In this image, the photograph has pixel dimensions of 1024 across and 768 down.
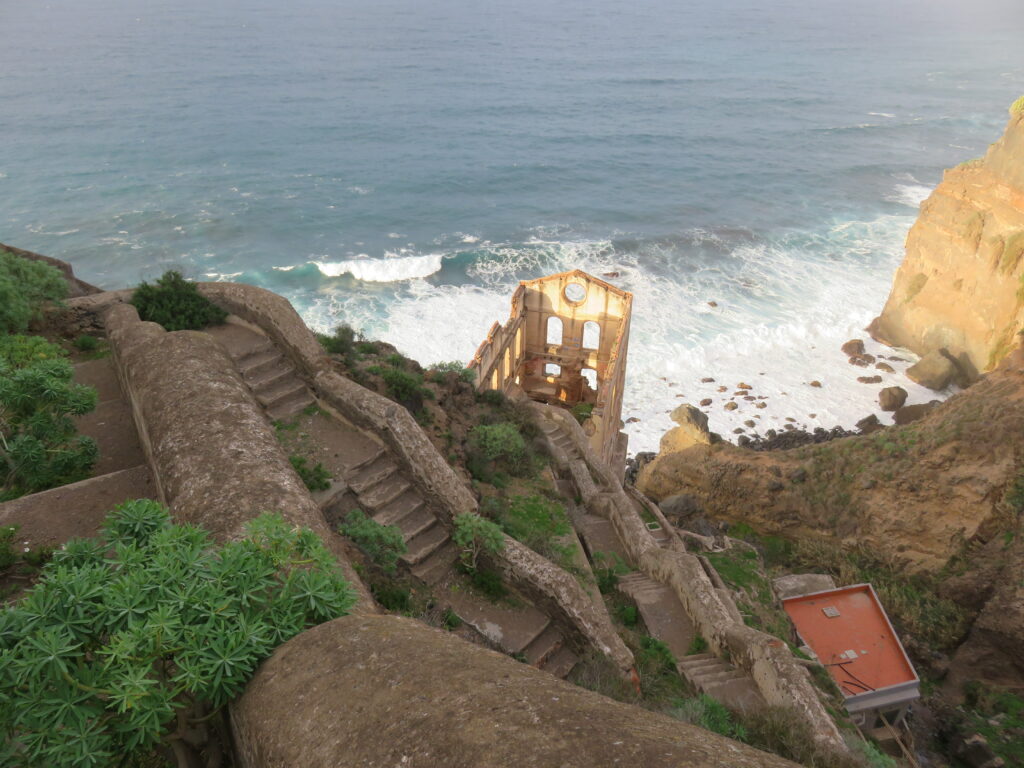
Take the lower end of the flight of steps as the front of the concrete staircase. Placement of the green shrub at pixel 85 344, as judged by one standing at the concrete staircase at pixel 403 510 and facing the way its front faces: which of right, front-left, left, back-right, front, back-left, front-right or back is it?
back

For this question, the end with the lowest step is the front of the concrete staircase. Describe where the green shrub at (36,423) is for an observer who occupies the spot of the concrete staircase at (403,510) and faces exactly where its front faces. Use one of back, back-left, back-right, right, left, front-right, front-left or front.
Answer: back-right

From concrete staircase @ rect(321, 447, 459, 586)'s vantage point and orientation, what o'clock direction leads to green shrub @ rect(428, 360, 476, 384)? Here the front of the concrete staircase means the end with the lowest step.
The green shrub is roughly at 8 o'clock from the concrete staircase.

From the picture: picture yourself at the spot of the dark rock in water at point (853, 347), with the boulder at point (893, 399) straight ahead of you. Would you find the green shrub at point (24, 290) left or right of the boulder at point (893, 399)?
right

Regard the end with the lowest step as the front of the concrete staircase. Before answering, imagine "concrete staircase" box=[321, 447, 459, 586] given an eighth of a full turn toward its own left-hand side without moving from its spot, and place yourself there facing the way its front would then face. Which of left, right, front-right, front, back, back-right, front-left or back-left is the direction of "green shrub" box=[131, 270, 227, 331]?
back-left

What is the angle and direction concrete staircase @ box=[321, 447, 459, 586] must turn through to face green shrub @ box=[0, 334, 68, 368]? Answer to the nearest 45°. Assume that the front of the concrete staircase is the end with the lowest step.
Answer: approximately 135° to its right

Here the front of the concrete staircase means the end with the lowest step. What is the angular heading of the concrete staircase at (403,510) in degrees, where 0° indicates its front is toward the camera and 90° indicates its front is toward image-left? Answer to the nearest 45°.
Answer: approximately 315°

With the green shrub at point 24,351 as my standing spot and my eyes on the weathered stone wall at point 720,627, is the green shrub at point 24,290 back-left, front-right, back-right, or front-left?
back-left

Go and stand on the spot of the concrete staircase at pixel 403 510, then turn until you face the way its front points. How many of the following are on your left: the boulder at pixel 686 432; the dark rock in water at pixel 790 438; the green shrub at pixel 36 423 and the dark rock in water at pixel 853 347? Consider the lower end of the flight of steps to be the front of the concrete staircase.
3

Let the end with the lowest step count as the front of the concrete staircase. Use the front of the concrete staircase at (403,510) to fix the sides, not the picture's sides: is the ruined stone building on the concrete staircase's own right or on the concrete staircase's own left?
on the concrete staircase's own left

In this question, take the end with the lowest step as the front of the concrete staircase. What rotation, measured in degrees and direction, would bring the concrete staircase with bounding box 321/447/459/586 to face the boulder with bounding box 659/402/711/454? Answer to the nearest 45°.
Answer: approximately 90° to its left
